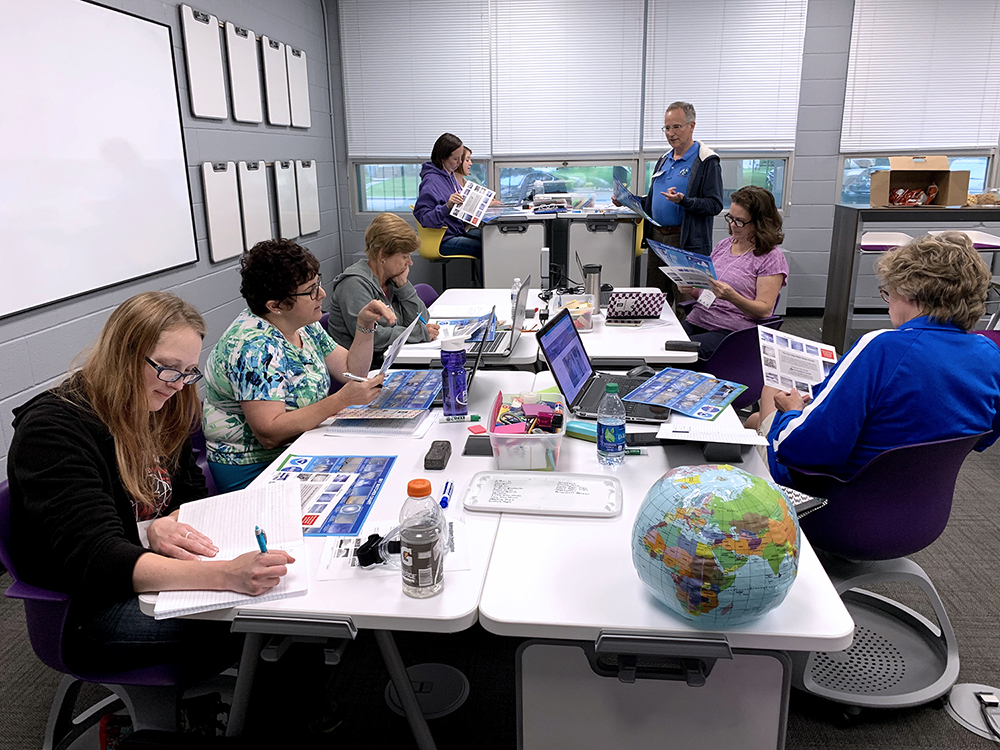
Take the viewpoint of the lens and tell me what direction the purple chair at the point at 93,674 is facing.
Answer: facing to the right of the viewer

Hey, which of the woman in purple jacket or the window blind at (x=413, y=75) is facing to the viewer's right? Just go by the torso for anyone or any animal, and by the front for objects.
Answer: the woman in purple jacket

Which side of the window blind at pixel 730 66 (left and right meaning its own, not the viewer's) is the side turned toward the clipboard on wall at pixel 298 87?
right

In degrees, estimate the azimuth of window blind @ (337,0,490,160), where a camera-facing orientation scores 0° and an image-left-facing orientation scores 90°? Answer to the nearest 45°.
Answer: approximately 0°

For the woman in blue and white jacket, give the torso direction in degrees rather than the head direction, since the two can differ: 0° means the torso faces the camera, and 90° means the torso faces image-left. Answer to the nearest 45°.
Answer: approximately 135°

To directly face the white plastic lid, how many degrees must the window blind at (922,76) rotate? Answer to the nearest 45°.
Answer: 0° — it already faces it

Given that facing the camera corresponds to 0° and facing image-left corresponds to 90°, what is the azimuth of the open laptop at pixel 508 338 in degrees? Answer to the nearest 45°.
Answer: approximately 90°

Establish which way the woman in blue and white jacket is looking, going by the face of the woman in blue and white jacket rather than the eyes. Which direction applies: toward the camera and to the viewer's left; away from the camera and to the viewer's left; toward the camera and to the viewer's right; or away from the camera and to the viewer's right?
away from the camera and to the viewer's left

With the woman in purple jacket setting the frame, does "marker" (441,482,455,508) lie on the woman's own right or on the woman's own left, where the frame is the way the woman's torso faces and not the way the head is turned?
on the woman's own right

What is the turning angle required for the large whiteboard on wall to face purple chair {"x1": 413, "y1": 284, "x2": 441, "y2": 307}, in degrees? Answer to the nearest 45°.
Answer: approximately 45° to its left

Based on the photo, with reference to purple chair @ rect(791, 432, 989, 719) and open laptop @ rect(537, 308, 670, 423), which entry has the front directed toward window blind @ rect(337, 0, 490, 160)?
the purple chair

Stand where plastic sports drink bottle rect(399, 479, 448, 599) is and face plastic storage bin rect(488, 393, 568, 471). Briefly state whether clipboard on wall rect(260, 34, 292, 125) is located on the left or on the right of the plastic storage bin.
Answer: left

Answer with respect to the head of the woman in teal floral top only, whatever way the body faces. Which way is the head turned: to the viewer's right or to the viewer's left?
to the viewer's right
